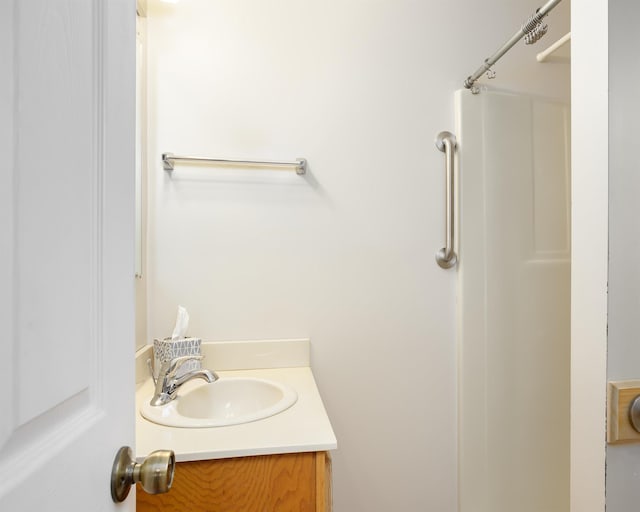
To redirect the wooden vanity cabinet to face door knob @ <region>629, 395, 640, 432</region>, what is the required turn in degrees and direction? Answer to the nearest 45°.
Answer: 0° — it already faces it

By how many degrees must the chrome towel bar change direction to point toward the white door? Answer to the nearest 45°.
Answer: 0° — it already faces it

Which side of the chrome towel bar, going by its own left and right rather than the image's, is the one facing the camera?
front

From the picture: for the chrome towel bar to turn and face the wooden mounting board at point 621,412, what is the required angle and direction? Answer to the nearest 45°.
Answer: approximately 45° to its left

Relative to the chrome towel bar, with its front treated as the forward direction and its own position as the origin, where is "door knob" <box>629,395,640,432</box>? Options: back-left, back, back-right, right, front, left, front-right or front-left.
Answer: front-left

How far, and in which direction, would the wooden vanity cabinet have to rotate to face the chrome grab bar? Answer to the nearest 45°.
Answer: approximately 45° to its left

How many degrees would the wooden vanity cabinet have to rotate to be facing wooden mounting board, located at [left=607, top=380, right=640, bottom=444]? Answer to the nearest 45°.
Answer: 0° — it already faces it
